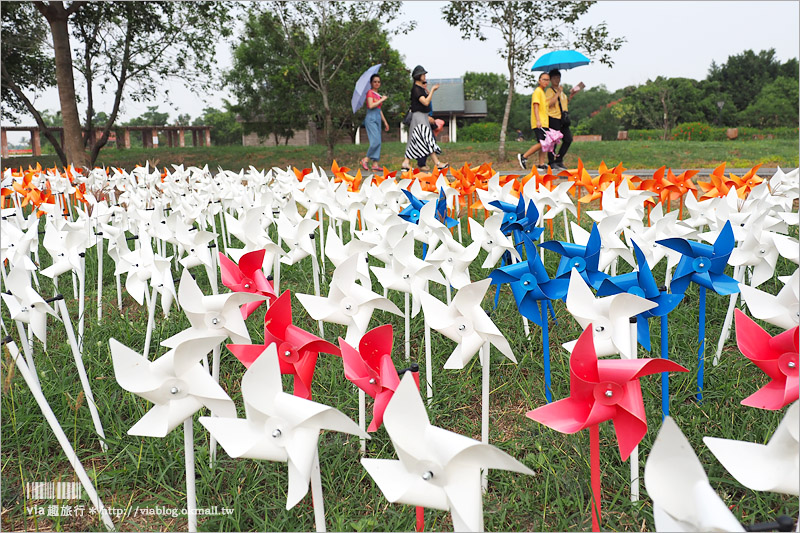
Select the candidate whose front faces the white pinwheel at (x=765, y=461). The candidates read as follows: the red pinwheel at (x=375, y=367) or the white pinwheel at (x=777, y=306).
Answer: the white pinwheel at (x=777, y=306)

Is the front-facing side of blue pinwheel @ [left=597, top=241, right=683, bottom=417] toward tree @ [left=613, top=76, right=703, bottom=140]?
no

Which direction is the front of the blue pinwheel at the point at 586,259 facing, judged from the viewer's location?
facing the viewer

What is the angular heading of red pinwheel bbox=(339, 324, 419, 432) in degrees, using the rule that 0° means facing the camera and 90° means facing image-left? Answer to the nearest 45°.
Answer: approximately 45°

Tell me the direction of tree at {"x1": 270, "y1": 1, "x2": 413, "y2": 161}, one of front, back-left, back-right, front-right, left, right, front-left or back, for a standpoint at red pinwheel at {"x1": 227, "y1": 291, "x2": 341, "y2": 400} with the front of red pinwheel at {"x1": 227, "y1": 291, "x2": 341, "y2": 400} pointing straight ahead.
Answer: back

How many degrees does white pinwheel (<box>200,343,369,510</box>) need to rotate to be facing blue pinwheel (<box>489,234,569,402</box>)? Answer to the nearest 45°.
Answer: approximately 135° to its left

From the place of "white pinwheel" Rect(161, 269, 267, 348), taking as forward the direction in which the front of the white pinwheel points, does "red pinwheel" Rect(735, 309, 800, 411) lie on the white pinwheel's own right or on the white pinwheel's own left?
on the white pinwheel's own left

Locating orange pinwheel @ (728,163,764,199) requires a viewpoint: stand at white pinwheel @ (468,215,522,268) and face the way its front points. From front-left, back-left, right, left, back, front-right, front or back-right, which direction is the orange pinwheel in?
back-left

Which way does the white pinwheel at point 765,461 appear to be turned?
toward the camera

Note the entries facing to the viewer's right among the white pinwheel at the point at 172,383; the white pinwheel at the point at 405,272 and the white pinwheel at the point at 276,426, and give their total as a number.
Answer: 0

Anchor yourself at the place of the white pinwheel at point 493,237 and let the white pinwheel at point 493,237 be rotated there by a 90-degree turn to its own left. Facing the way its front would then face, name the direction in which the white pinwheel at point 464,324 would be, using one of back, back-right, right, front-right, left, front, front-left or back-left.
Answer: right

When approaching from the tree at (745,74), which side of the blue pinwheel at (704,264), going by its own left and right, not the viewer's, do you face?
back

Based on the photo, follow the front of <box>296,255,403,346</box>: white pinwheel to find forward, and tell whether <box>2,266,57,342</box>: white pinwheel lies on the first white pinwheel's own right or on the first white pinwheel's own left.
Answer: on the first white pinwheel's own right

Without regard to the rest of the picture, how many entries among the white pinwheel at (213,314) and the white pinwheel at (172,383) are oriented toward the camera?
2

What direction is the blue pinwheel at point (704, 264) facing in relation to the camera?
toward the camera
